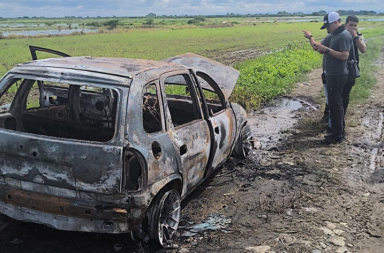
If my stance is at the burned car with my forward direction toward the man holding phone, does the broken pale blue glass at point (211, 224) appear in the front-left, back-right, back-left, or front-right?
front-right

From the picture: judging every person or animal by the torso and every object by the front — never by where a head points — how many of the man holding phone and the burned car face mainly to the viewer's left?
1

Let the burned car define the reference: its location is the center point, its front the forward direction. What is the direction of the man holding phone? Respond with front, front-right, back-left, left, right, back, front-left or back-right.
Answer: front

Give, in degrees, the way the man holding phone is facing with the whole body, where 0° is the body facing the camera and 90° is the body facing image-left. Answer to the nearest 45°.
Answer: approximately 90°

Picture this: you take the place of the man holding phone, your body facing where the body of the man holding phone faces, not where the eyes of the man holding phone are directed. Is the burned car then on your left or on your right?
on your left

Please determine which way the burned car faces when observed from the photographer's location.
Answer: facing away from the viewer and to the right of the viewer
